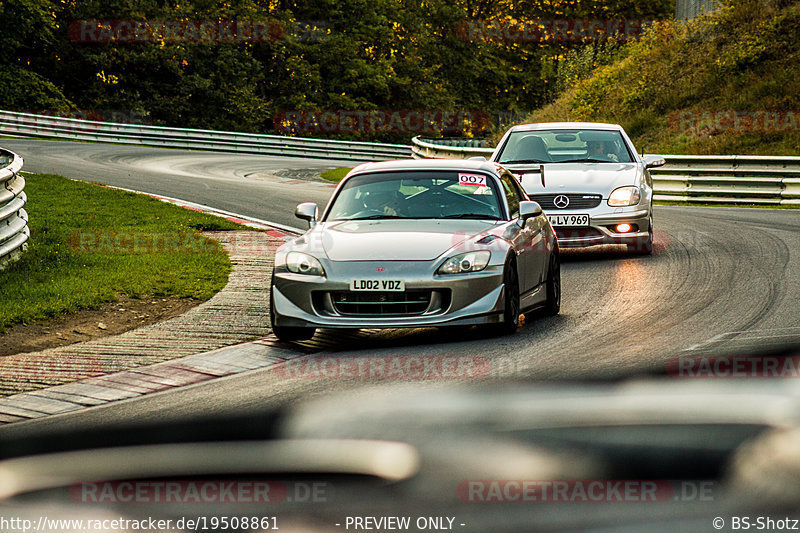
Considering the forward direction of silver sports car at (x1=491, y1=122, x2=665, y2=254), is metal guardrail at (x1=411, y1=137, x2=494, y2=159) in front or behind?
behind

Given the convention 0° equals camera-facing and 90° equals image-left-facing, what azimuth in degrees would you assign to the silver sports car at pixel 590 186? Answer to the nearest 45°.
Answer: approximately 0°

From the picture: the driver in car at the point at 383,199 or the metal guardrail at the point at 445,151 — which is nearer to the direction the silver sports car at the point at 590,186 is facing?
the driver in car

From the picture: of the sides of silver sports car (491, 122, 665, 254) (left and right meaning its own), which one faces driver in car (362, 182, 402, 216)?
front

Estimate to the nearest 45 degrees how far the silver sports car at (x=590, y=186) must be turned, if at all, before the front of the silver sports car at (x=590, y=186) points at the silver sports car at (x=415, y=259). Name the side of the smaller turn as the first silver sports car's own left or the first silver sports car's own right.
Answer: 0° — it already faces it

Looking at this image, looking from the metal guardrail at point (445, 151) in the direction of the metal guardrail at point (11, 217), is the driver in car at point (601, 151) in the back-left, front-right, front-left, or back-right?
front-left

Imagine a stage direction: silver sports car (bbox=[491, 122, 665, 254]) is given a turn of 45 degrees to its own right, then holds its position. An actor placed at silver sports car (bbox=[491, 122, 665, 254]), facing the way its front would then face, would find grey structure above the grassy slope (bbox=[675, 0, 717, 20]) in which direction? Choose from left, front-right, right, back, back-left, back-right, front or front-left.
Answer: back-right

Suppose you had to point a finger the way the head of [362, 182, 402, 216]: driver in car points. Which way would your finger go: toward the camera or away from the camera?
toward the camera

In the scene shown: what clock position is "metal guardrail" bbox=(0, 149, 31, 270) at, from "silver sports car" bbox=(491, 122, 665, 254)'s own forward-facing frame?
The metal guardrail is roughly at 2 o'clock from the silver sports car.
